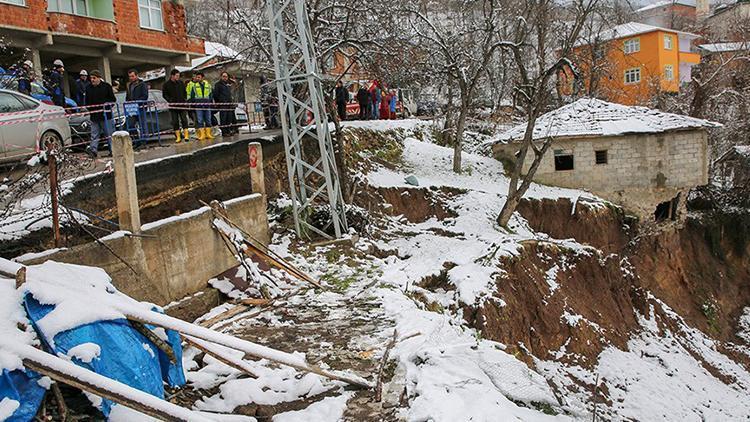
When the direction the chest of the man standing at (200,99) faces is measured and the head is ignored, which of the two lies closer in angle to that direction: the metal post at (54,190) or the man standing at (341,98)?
the metal post

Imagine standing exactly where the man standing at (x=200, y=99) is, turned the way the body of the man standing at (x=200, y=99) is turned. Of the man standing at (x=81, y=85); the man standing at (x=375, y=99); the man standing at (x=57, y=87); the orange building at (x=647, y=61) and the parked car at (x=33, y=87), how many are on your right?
3

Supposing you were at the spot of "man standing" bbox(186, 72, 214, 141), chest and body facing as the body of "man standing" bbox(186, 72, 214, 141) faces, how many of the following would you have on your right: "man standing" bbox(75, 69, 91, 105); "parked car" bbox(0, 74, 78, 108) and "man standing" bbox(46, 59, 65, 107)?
3

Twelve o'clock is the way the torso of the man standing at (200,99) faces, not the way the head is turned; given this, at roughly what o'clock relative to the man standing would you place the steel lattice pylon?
The steel lattice pylon is roughly at 11 o'clock from the man standing.

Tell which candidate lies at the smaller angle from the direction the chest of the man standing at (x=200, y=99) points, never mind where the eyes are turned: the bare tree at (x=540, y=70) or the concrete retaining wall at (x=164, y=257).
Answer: the concrete retaining wall

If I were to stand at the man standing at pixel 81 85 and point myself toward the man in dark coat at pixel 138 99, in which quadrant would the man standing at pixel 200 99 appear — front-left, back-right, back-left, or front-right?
front-left

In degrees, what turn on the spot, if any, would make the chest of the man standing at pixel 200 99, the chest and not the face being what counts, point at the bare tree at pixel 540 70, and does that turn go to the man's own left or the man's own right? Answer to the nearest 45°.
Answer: approximately 90° to the man's own left

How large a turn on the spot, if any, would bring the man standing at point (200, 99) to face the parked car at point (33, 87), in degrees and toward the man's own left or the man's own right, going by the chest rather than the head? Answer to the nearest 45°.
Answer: approximately 90° to the man's own right

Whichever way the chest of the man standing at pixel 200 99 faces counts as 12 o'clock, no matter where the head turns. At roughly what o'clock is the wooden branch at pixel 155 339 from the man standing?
The wooden branch is roughly at 12 o'clock from the man standing.

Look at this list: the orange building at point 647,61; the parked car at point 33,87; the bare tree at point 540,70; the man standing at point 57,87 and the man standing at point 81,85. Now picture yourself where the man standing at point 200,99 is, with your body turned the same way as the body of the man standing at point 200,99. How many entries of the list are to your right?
3

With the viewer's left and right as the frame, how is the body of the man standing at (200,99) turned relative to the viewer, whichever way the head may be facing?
facing the viewer

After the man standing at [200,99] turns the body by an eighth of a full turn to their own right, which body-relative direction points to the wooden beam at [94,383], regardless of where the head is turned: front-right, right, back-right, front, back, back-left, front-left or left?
front-left

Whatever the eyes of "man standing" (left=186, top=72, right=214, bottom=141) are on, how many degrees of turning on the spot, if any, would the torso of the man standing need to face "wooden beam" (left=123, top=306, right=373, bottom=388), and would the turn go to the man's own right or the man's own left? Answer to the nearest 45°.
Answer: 0° — they already face it

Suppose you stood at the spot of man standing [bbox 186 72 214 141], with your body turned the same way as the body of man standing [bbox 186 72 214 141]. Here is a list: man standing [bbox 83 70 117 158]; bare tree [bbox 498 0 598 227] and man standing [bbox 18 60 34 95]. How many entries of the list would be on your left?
1

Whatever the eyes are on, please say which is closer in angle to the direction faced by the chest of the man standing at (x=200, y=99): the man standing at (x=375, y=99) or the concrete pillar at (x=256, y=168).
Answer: the concrete pillar

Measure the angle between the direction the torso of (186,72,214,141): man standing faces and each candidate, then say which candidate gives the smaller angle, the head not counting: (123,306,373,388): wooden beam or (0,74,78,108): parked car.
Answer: the wooden beam

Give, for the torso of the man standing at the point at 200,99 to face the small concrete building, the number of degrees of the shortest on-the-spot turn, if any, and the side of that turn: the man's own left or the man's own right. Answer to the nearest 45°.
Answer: approximately 90° to the man's own left

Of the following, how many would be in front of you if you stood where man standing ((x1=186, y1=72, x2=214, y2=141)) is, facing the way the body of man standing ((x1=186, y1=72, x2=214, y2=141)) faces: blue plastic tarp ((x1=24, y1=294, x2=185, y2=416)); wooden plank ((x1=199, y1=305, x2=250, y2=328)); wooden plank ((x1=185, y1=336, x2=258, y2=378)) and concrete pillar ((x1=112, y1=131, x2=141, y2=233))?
4

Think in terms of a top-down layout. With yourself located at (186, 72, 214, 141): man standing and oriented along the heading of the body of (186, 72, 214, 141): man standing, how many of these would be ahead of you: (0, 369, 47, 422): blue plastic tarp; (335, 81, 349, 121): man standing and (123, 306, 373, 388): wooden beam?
2

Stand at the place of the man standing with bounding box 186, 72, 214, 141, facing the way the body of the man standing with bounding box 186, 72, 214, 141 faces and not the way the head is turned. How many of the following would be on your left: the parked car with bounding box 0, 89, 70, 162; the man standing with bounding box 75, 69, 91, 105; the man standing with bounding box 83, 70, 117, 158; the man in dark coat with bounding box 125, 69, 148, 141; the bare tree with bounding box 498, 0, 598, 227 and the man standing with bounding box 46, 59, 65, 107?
1

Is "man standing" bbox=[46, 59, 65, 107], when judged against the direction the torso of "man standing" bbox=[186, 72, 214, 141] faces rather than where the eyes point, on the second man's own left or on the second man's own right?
on the second man's own right
